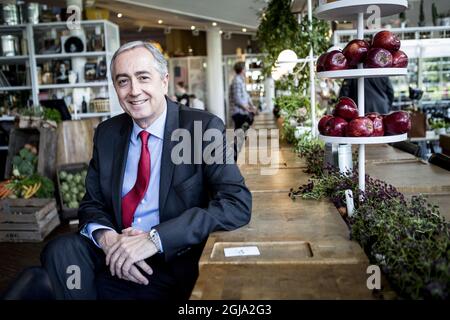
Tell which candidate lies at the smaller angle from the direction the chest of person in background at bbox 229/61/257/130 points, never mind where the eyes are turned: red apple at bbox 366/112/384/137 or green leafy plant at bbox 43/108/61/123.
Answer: the red apple

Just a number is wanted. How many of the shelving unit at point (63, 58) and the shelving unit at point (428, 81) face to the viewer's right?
0

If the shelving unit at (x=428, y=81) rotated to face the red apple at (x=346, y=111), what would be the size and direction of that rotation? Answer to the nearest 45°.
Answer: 0° — it already faces it

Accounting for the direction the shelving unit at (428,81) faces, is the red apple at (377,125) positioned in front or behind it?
in front

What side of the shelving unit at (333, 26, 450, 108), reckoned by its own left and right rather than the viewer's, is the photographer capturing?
front

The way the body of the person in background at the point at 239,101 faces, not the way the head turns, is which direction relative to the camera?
to the viewer's right

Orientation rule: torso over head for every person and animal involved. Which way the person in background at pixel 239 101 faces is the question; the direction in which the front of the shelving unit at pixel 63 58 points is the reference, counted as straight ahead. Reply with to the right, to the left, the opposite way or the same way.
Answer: to the left

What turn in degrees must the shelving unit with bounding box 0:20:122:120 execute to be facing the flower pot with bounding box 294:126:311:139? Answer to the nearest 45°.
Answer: approximately 45° to its left

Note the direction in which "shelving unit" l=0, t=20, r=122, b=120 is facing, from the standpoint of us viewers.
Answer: facing the viewer

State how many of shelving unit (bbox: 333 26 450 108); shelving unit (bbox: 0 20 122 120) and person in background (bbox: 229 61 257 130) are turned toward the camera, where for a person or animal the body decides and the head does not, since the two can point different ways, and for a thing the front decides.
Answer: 2

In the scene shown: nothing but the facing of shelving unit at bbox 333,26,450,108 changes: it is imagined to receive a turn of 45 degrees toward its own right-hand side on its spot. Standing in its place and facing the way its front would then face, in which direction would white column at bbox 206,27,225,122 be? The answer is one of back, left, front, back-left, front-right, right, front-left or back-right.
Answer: right

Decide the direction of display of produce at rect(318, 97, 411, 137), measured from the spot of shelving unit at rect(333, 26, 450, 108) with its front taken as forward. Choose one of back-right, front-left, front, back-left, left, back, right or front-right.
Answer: front
